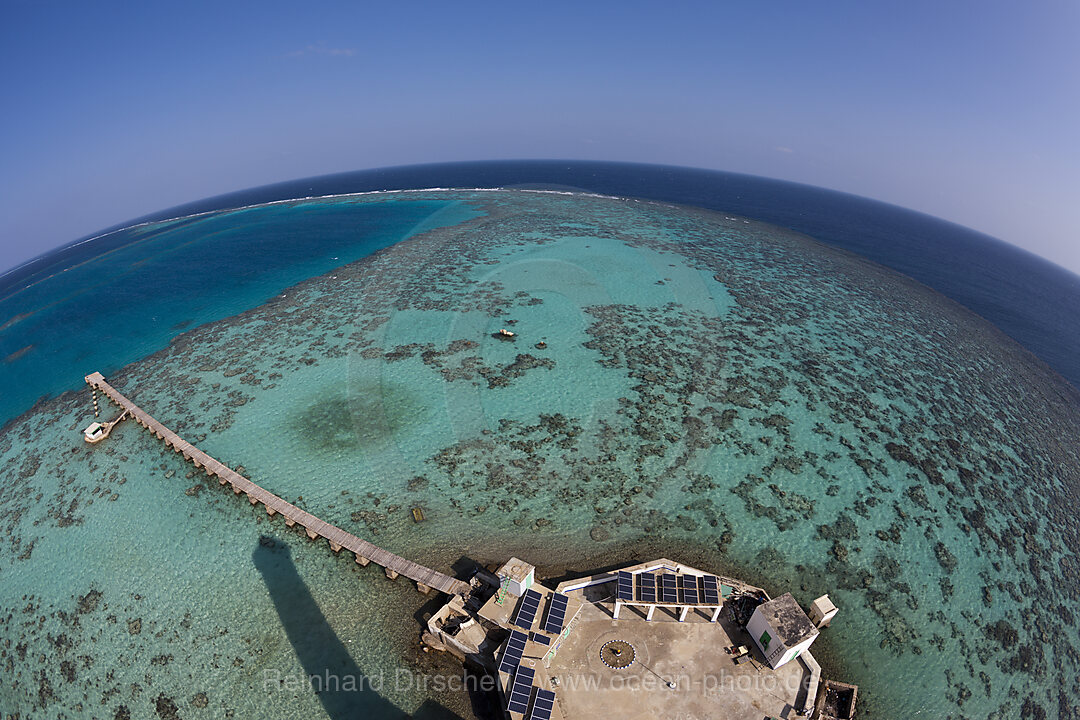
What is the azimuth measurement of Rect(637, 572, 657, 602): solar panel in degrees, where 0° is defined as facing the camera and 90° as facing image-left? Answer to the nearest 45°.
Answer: approximately 0°

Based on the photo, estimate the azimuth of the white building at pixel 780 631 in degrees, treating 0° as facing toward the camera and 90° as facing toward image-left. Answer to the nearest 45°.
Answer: approximately 45°

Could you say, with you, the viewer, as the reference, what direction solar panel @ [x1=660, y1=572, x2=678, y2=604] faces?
facing the viewer

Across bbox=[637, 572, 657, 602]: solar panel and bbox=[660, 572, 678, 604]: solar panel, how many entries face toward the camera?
2

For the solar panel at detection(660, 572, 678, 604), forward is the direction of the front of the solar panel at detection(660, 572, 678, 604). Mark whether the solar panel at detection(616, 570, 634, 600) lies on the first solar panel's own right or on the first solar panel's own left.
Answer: on the first solar panel's own right

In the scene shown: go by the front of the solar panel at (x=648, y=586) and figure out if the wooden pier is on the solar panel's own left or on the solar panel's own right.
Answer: on the solar panel's own right

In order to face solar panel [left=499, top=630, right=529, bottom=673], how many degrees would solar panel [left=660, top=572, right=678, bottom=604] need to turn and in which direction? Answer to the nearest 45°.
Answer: approximately 45° to its right

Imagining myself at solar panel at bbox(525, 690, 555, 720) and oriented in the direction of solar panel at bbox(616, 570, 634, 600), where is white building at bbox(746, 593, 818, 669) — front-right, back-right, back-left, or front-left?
front-right
